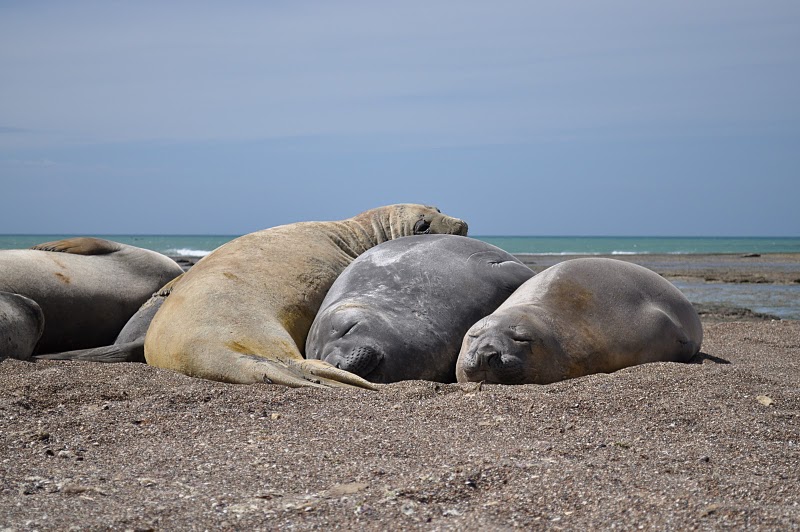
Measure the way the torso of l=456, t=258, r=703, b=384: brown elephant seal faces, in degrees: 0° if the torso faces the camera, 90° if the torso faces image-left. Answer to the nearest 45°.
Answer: approximately 45°

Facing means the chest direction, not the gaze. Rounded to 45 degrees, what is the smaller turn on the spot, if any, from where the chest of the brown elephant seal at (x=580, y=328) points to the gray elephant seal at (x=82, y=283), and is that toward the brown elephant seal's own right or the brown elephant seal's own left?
approximately 45° to the brown elephant seal's own right

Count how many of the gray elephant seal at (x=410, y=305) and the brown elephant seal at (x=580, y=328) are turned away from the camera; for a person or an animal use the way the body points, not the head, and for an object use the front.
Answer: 0

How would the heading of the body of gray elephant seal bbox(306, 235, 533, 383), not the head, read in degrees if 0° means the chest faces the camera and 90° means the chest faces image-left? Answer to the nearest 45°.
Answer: approximately 45°

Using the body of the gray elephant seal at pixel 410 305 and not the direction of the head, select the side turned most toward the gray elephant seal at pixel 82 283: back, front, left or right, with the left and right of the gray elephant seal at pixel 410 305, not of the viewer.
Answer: right

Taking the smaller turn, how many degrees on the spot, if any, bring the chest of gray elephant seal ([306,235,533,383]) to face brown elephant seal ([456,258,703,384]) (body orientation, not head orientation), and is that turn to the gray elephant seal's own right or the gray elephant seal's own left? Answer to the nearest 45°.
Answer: approximately 135° to the gray elephant seal's own left

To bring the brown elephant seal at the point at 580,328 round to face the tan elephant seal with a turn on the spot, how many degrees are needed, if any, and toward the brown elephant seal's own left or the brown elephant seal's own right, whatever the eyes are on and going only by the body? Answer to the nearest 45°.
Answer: approximately 45° to the brown elephant seal's own right
